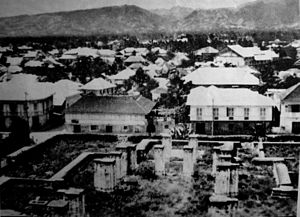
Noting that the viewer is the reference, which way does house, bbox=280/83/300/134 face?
facing the viewer

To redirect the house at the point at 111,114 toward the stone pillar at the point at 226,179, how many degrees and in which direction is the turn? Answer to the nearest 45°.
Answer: approximately 90° to its left

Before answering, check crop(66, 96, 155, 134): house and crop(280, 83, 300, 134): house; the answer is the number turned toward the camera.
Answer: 2

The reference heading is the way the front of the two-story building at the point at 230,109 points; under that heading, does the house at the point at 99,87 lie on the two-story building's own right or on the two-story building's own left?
on the two-story building's own right

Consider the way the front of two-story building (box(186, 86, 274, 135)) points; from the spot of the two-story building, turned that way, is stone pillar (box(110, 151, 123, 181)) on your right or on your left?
on your right

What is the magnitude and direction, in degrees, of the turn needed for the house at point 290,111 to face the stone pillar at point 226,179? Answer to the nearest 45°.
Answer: approximately 45° to its right
